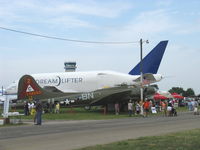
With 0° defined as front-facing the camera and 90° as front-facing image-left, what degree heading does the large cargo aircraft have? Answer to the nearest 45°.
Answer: approximately 90°
